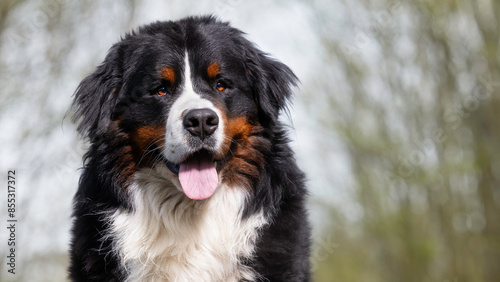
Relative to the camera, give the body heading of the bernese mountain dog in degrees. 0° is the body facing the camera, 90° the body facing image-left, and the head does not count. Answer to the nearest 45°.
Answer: approximately 0°
